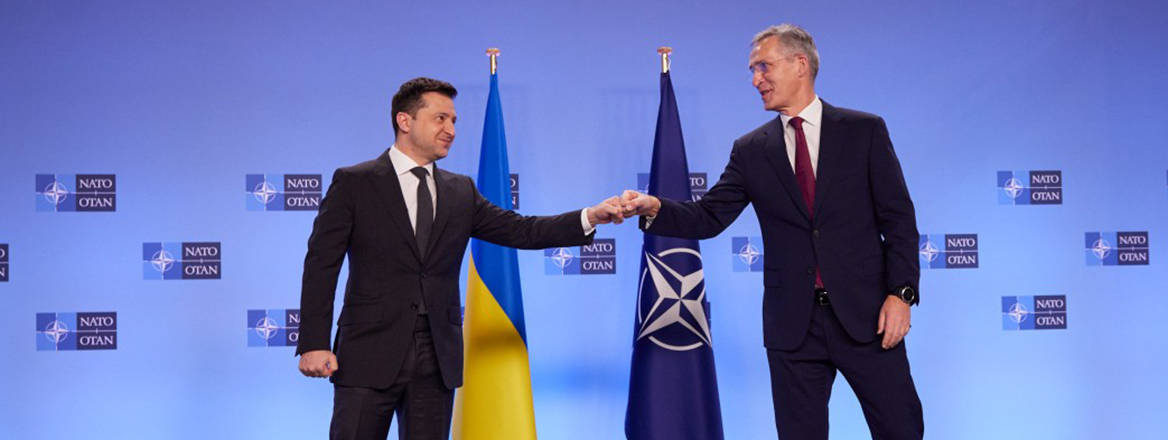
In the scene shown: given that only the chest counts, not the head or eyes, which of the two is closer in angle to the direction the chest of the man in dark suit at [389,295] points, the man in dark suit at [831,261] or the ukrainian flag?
the man in dark suit

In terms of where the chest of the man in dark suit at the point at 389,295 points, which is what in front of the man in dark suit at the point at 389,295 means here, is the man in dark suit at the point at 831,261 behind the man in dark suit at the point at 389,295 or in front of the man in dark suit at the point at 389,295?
in front

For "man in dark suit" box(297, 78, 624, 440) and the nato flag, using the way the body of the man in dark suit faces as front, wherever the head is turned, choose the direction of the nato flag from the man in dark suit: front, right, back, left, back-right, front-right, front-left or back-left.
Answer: left

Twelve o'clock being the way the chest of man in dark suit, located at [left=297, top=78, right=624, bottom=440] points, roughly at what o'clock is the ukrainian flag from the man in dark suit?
The ukrainian flag is roughly at 8 o'clock from the man in dark suit.

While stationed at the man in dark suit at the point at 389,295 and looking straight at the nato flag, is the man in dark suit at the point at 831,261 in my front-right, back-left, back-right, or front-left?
front-right

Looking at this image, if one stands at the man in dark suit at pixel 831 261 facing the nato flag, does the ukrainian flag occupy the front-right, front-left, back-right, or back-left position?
front-left

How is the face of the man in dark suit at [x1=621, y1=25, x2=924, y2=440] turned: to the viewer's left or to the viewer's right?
to the viewer's left

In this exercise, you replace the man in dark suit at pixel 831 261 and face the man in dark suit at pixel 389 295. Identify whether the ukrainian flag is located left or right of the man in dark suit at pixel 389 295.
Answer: right

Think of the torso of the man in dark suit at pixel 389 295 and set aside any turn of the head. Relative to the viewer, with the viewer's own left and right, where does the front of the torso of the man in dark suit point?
facing the viewer and to the right of the viewer
